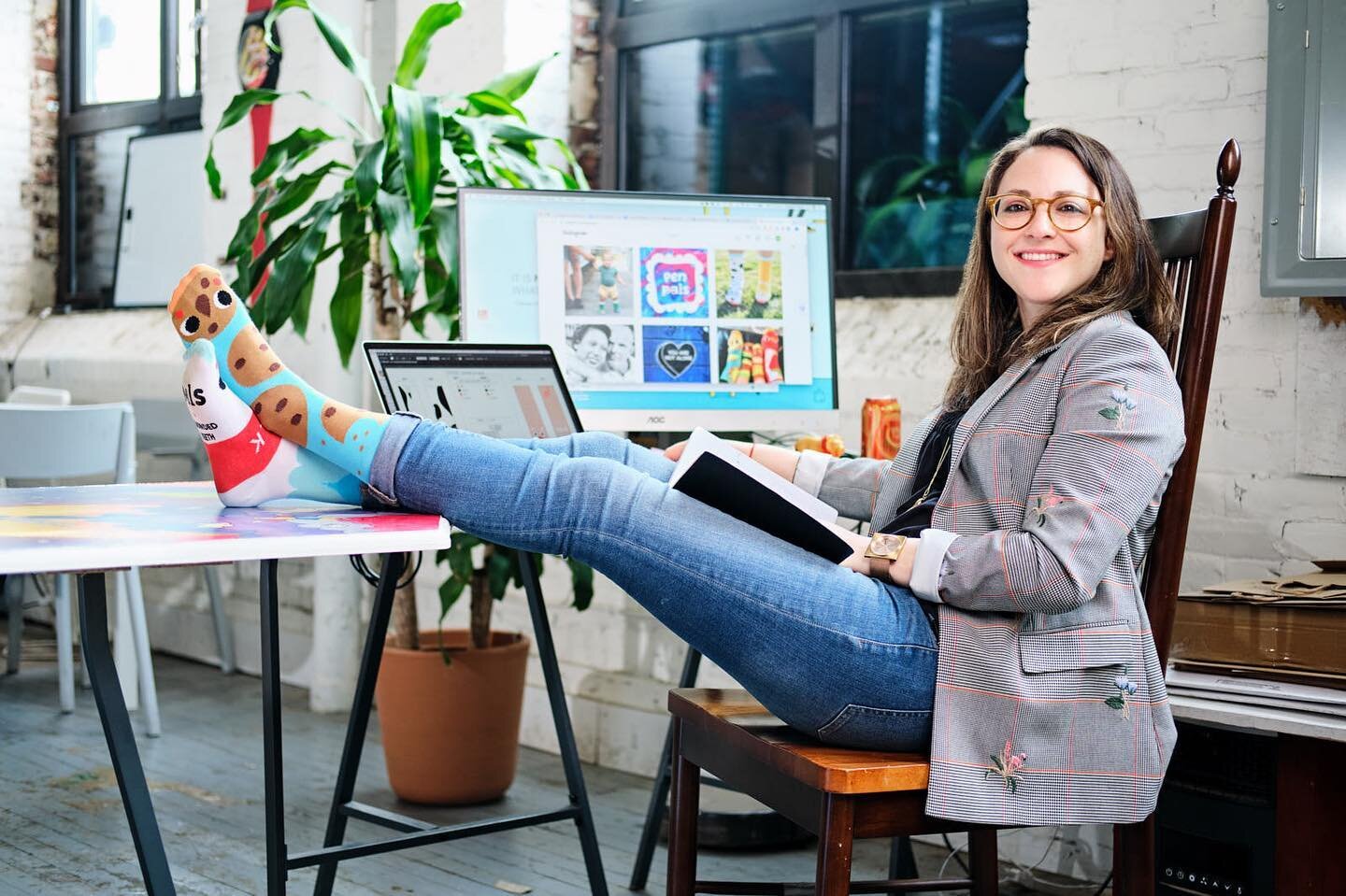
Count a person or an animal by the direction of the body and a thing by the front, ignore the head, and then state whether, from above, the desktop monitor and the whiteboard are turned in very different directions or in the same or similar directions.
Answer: same or similar directions

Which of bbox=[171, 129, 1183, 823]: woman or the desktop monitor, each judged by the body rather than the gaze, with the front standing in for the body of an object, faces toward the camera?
the desktop monitor

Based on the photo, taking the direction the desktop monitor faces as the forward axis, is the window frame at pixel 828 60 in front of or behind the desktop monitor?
behind

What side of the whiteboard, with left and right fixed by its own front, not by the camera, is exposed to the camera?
front

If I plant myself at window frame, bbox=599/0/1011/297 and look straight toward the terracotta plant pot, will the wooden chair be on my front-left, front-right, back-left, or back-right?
front-left

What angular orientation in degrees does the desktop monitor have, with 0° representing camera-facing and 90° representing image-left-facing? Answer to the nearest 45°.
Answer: approximately 0°

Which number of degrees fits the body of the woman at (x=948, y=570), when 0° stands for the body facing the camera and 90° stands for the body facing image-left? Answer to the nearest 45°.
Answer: approximately 90°

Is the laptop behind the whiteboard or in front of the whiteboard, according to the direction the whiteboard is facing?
in front

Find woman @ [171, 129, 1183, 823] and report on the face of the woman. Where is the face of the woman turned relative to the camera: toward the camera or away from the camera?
toward the camera

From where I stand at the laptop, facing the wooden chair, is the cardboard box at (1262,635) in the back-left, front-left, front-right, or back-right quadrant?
front-left

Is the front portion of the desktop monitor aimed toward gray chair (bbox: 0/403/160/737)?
no

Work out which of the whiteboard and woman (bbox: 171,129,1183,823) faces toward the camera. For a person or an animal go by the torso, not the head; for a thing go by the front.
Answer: the whiteboard

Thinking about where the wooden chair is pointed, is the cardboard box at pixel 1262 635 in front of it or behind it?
behind

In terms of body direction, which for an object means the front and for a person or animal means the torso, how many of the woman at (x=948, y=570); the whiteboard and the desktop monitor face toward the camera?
2

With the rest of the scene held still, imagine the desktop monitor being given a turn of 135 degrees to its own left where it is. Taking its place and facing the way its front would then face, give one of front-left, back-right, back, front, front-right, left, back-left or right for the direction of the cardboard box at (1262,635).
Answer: right
